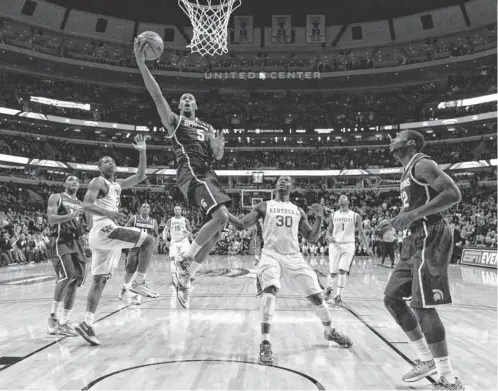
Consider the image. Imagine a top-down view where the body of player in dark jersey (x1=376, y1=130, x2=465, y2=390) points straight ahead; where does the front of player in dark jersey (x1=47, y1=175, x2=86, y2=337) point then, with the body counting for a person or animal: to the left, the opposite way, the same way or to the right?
the opposite way

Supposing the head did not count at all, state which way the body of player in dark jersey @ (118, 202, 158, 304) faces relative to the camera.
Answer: toward the camera

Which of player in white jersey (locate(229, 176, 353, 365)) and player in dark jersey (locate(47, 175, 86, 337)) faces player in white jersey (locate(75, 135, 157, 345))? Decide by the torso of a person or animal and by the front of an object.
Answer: the player in dark jersey

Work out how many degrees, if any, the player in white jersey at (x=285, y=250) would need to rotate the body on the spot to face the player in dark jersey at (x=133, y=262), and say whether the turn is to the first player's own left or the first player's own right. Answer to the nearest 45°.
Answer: approximately 135° to the first player's own right

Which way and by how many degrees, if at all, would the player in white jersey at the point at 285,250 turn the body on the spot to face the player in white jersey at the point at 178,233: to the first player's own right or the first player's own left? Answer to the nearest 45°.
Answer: approximately 135° to the first player's own right

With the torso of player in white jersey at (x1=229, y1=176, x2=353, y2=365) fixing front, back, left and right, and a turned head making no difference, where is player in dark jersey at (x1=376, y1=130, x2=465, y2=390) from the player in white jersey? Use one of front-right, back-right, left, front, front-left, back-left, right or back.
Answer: front-left

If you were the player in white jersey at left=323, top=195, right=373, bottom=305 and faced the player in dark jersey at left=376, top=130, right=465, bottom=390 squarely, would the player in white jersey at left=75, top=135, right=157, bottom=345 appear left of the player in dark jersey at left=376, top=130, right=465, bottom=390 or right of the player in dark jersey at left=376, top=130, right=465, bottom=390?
right

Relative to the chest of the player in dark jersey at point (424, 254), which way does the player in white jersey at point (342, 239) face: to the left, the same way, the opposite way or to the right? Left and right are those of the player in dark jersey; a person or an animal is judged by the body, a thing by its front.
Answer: to the left

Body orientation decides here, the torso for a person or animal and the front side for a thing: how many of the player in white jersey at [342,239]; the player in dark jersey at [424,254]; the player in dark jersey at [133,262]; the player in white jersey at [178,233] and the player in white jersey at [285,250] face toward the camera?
4

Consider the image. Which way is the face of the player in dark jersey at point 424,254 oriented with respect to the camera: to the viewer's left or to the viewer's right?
to the viewer's left

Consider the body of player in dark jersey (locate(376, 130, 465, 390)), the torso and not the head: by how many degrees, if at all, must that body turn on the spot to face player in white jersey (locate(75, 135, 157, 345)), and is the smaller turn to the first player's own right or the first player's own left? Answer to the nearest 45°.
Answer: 0° — they already face them

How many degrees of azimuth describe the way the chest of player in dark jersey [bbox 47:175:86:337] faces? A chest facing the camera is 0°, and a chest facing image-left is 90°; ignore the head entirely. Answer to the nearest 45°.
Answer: approximately 315°

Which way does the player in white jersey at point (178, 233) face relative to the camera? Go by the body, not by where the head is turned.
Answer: toward the camera
